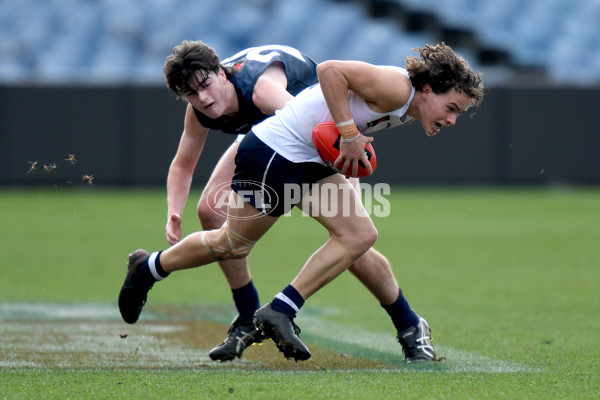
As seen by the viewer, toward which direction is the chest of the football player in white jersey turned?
to the viewer's right

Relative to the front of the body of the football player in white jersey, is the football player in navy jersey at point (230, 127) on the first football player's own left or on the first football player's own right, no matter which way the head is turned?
on the first football player's own left
